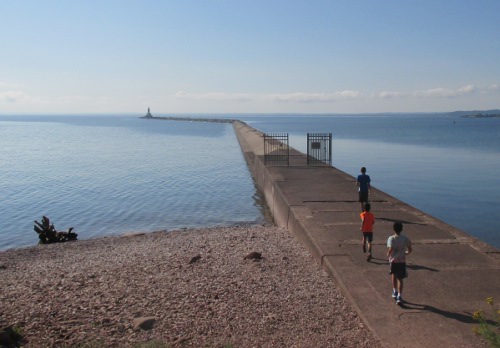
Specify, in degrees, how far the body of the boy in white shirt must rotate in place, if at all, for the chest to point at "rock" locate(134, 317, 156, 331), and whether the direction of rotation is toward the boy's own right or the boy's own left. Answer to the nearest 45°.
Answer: approximately 90° to the boy's own left

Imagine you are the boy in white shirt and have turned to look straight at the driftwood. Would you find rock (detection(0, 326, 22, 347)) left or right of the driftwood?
left

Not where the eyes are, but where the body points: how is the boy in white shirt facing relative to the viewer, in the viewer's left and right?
facing away from the viewer

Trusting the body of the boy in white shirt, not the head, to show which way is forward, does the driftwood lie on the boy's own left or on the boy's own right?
on the boy's own left

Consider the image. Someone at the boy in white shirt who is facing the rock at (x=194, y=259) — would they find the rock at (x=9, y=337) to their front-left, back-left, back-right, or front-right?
front-left

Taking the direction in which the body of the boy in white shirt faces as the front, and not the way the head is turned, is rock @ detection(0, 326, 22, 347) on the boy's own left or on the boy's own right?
on the boy's own left

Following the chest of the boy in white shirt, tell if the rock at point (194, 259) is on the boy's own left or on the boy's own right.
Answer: on the boy's own left

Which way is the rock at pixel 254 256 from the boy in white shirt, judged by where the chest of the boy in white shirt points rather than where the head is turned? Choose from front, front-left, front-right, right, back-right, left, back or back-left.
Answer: front-left

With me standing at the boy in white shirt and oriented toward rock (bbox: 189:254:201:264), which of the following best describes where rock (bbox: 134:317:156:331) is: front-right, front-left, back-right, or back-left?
front-left
